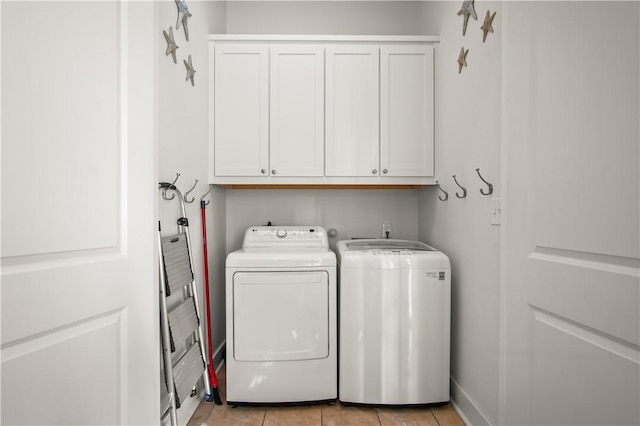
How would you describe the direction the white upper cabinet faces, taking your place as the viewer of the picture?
facing the viewer

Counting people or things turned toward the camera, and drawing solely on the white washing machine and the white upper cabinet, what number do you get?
2

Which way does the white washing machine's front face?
toward the camera

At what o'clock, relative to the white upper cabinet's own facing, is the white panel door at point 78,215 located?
The white panel door is roughly at 1 o'clock from the white upper cabinet.

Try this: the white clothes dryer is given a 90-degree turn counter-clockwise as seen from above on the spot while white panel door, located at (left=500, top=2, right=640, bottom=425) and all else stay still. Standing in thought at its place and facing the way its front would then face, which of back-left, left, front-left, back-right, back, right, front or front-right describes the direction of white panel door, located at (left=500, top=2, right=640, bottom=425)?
front-right

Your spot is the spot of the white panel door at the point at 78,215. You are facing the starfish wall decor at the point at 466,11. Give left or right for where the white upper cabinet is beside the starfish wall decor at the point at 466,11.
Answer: left

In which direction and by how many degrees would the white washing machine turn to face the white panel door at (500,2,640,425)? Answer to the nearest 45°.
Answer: approximately 45° to its left

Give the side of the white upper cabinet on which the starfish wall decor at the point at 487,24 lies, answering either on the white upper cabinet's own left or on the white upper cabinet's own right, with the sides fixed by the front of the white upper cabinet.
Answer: on the white upper cabinet's own left

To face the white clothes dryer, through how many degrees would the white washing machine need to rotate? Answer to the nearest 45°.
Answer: approximately 90° to its right

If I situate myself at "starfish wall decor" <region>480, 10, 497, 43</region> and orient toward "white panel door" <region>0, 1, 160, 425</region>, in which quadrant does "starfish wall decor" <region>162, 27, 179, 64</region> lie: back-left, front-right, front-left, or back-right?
front-right

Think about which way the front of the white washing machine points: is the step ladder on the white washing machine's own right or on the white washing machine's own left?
on the white washing machine's own right

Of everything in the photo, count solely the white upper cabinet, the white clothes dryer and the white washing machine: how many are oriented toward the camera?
3
